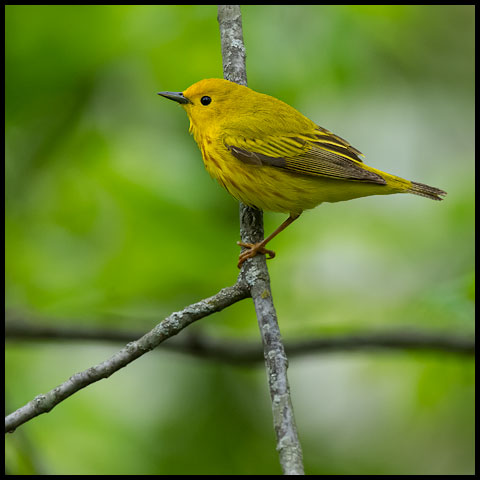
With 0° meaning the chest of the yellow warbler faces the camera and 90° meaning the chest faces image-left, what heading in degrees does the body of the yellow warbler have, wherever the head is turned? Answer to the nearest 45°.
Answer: approximately 90°
